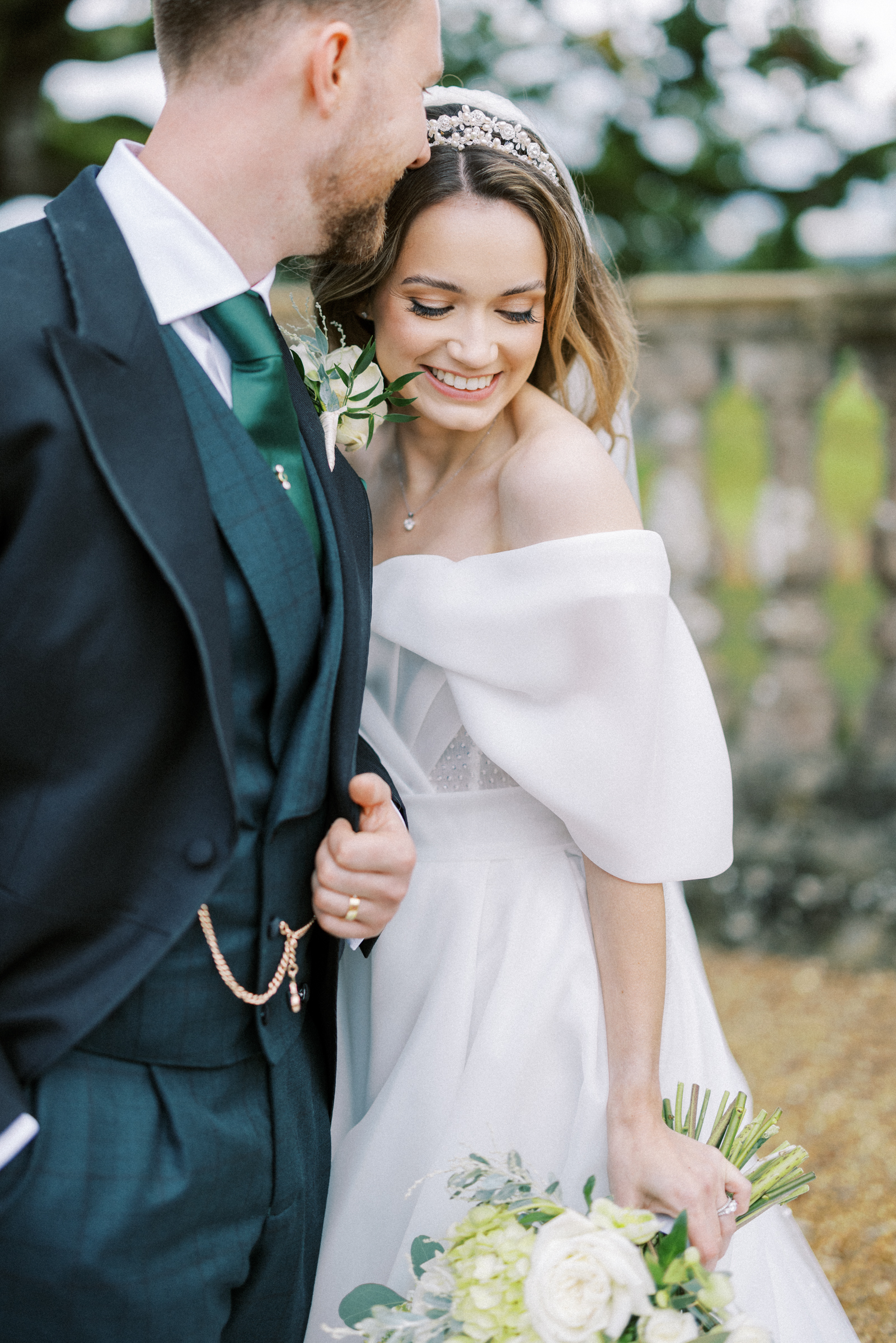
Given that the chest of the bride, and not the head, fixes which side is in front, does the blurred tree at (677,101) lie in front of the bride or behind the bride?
behind

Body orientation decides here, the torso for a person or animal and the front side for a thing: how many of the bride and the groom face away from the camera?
0

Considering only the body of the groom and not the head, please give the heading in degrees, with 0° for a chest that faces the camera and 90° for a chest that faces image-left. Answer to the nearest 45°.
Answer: approximately 315°

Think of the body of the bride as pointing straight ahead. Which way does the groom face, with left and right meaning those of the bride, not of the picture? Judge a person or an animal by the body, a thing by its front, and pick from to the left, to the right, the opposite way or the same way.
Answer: to the left

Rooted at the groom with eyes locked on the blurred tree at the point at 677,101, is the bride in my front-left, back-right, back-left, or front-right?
front-right

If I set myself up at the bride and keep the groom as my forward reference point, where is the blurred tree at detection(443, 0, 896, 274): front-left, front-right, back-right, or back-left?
back-right

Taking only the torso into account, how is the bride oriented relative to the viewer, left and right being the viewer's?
facing the viewer and to the left of the viewer

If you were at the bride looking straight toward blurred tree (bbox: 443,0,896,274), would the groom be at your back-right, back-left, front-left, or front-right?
back-left

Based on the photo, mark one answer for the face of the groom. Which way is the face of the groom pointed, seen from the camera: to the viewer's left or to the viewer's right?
to the viewer's right
